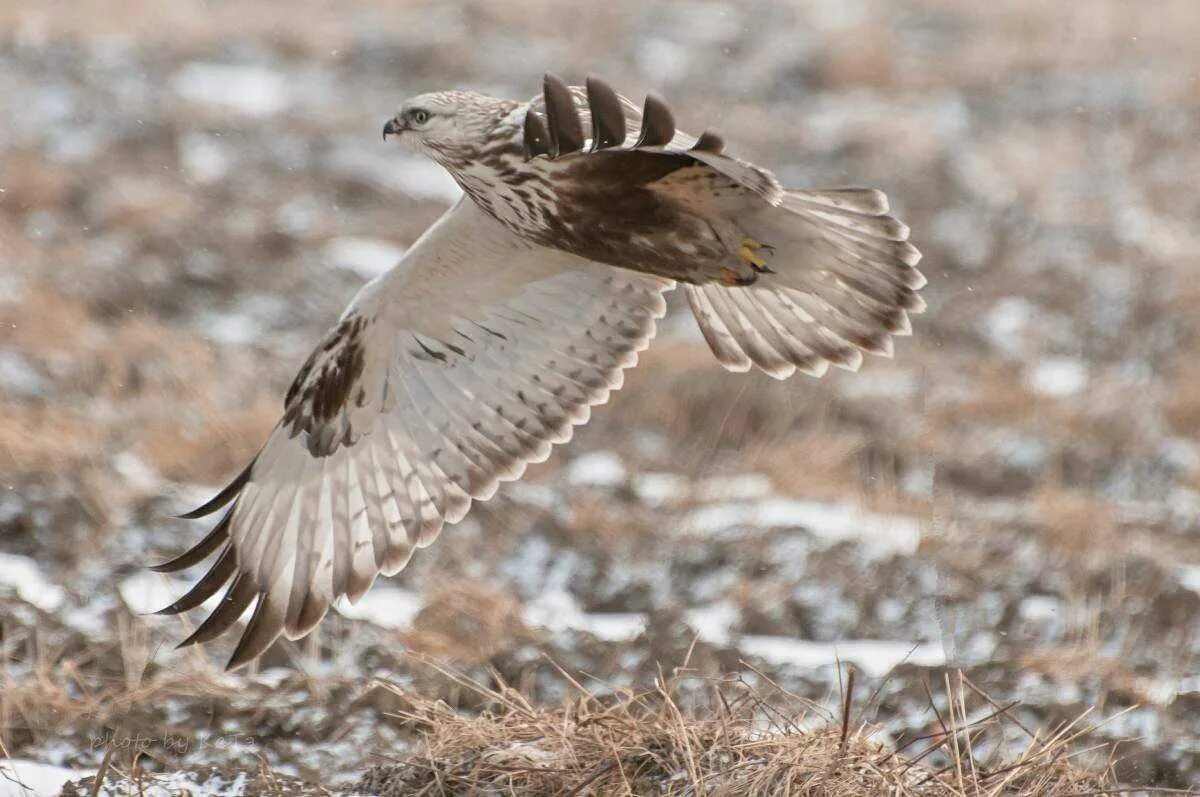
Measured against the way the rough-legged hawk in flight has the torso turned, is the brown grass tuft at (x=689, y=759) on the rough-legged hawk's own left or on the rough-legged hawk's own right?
on the rough-legged hawk's own left

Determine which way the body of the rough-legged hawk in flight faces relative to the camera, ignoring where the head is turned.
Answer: to the viewer's left
